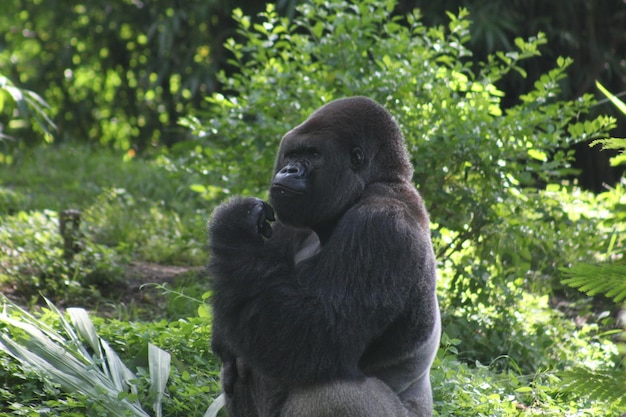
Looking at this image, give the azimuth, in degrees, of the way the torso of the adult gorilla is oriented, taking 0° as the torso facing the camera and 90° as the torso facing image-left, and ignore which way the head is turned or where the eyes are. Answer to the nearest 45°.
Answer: approximately 90°

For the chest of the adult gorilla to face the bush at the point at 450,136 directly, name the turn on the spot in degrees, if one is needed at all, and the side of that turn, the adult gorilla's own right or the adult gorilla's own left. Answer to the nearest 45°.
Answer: approximately 90° to the adult gorilla's own right
